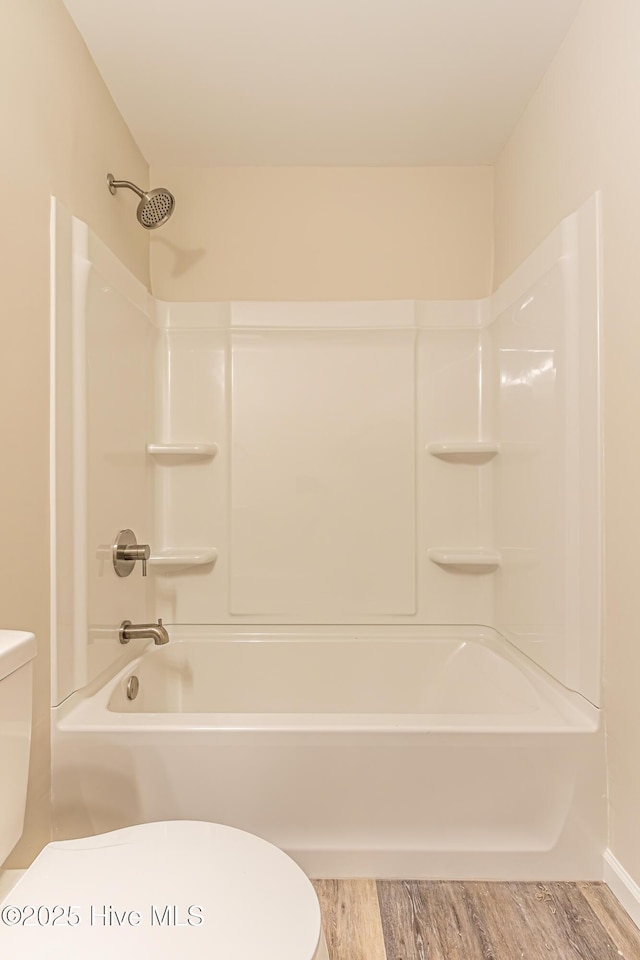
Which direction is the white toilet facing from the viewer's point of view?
to the viewer's right

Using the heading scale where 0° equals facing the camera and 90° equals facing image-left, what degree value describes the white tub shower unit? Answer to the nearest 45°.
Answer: approximately 0°

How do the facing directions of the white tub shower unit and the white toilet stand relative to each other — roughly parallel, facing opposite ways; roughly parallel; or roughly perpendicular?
roughly perpendicular

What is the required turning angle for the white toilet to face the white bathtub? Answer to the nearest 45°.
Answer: approximately 45° to its left

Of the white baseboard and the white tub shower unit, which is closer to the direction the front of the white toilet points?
the white baseboard

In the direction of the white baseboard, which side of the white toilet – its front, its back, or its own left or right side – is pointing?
front

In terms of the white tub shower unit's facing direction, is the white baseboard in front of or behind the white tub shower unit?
in front

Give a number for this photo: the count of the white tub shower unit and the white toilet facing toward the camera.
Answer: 1

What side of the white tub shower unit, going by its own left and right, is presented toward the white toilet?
front
